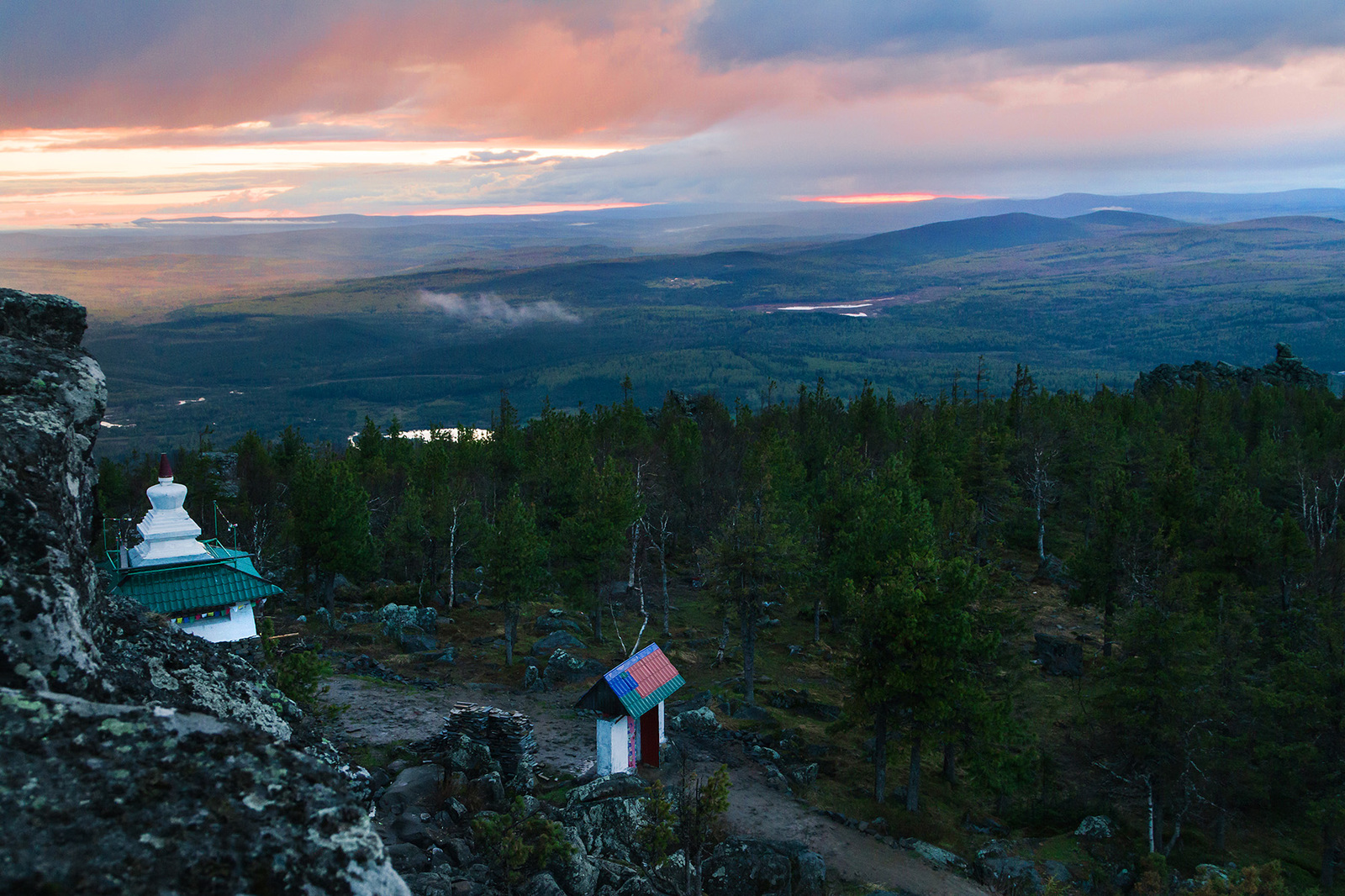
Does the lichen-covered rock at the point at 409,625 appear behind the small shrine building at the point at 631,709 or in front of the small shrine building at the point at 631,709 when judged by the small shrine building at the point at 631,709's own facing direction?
behind

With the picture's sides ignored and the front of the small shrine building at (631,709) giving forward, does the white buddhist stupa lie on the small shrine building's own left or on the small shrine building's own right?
on the small shrine building's own right

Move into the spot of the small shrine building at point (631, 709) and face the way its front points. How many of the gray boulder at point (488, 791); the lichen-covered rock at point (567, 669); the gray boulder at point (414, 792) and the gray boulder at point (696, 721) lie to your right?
2

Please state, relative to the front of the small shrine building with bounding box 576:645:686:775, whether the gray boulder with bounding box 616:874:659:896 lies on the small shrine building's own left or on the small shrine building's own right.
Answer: on the small shrine building's own right

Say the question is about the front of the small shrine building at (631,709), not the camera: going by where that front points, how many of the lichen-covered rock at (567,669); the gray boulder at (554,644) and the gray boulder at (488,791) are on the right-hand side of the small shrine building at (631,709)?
1

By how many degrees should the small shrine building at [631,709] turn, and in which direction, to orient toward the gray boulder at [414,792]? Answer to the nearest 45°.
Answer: approximately 90° to its right

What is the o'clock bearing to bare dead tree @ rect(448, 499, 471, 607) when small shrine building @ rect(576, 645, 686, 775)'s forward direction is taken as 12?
The bare dead tree is roughly at 7 o'clock from the small shrine building.

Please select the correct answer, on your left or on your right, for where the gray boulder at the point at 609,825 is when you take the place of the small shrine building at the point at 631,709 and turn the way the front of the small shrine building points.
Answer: on your right

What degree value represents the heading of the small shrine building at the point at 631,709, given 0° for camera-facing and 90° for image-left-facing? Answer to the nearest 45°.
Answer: approximately 315°

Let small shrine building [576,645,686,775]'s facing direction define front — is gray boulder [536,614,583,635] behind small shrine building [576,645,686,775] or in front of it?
behind
